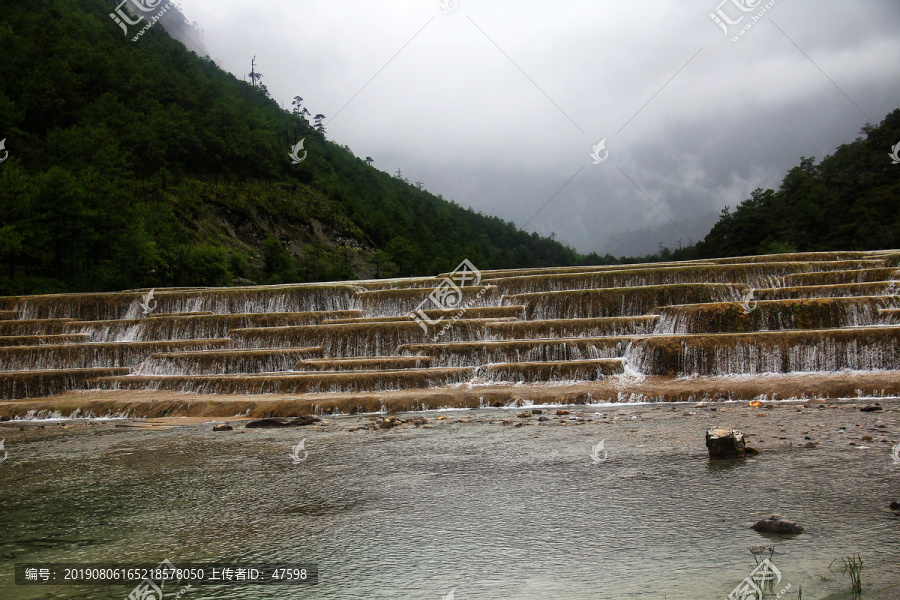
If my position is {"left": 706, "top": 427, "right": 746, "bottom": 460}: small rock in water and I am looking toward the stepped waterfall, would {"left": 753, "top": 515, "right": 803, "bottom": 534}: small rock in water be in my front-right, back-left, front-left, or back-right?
back-left

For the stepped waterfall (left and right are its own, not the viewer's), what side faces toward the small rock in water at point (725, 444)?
front

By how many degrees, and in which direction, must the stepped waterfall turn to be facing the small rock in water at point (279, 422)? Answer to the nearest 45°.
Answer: approximately 45° to its right

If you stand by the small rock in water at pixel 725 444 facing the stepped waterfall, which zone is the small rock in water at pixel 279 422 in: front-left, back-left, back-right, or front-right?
front-left

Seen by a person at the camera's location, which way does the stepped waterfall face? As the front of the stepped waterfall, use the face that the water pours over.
facing the viewer

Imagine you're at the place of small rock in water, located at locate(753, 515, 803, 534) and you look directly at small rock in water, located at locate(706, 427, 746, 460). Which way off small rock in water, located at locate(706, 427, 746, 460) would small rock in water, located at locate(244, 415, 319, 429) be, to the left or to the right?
left

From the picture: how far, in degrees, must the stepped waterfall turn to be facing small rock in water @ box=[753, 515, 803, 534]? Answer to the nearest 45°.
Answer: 0° — it already faces it

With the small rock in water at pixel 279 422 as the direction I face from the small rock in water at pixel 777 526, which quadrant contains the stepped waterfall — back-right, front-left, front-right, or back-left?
front-right
